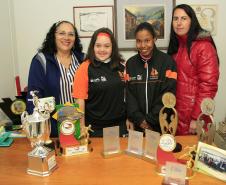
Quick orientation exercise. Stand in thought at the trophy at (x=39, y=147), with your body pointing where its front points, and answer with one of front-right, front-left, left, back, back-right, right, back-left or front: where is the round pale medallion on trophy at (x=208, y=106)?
front-left

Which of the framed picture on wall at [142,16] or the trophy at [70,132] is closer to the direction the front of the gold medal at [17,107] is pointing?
the trophy

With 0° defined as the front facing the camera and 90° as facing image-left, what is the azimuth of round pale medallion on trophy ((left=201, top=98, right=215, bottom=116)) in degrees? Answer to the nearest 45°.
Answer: approximately 0°

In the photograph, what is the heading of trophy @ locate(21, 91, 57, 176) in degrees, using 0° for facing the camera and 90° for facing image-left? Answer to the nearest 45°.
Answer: approximately 315°

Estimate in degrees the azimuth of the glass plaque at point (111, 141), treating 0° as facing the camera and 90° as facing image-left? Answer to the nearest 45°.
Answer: approximately 315°

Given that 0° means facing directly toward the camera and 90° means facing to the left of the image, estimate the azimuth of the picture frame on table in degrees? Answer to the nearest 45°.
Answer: approximately 45°

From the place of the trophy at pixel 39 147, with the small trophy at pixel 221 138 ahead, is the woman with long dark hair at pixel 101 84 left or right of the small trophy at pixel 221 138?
left

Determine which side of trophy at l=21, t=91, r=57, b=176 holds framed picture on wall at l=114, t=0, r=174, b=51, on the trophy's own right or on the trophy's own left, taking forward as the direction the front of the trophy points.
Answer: on the trophy's own left
